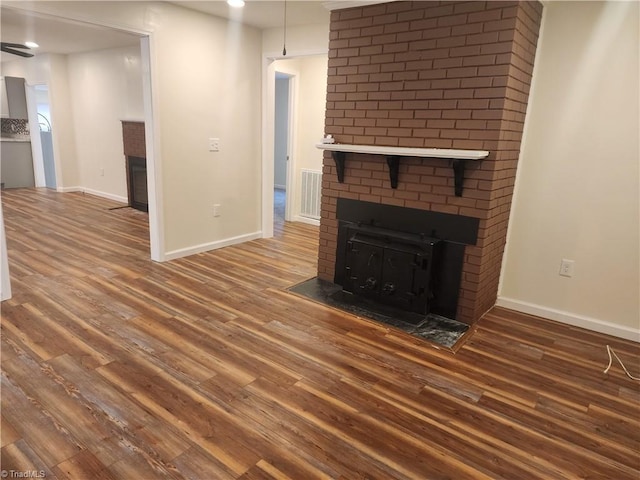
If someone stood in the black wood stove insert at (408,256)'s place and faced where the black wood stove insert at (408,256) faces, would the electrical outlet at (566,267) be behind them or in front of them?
behind

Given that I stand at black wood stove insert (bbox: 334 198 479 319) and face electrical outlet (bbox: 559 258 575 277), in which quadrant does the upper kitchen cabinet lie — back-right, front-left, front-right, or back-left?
back-left

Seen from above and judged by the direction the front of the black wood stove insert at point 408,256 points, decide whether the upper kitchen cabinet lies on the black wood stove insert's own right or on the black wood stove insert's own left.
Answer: on the black wood stove insert's own right

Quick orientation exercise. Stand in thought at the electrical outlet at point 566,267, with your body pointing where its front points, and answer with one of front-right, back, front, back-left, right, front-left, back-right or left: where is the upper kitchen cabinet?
right

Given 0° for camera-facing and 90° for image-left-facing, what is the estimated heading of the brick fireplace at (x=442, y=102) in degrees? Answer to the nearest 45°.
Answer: approximately 45°

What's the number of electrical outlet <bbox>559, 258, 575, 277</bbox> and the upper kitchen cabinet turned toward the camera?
2

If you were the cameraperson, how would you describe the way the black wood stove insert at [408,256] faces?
facing the viewer and to the left of the viewer
